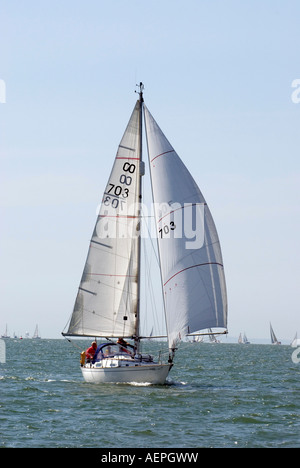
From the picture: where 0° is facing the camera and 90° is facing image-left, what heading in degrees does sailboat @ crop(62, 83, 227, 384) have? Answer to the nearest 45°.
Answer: approximately 315°
